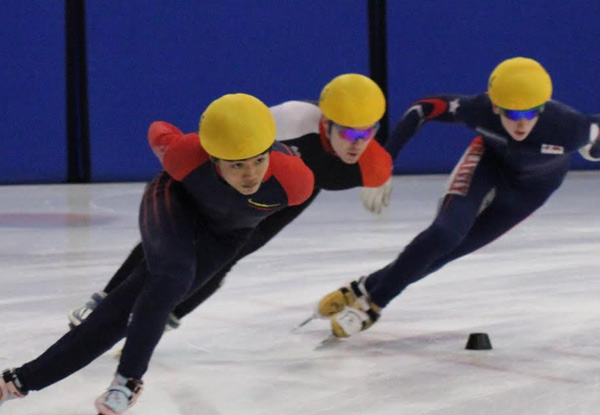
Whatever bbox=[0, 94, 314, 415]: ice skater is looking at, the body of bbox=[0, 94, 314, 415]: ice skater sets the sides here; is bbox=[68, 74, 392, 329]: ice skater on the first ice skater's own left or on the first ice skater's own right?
on the first ice skater's own left

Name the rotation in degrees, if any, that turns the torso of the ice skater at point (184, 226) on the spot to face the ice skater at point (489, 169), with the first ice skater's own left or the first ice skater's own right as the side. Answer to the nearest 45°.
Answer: approximately 90° to the first ice skater's own left
